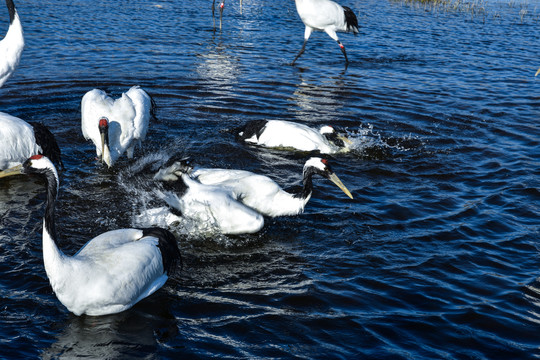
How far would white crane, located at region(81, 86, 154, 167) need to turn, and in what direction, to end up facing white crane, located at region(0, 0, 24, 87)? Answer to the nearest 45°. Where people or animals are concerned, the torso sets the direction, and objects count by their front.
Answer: approximately 135° to its right

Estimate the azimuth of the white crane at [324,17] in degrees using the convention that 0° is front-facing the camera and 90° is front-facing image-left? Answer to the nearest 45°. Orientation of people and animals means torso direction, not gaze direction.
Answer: approximately 90°

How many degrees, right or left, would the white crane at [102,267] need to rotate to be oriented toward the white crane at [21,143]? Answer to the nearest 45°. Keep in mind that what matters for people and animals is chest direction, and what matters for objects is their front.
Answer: approximately 90° to its right

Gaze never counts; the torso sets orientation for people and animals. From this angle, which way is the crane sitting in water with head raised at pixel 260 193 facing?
to the viewer's right

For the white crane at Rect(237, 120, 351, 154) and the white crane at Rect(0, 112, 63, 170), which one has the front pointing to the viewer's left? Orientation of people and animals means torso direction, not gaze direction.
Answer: the white crane at Rect(0, 112, 63, 170)

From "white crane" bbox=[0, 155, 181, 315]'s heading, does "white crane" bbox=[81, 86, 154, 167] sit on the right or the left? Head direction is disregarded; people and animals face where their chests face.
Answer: on its right

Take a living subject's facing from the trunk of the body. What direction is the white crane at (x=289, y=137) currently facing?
to the viewer's right

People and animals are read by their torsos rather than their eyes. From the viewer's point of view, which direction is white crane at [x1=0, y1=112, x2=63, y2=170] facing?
to the viewer's left

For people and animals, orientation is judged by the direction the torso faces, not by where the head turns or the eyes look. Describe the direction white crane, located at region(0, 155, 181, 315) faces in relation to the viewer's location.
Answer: facing to the left of the viewer

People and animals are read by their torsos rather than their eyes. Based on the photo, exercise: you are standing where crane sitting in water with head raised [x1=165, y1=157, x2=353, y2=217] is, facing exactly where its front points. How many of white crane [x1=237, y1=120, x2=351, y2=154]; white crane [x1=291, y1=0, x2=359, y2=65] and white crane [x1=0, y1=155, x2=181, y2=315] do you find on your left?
2

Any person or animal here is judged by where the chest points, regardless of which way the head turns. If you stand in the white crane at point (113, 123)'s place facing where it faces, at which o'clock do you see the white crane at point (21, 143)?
the white crane at point (21, 143) is roughly at 3 o'clock from the white crane at point (113, 123).

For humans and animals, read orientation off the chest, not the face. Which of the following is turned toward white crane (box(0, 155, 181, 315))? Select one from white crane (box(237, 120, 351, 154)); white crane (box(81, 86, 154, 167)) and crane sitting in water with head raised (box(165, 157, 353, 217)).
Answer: white crane (box(81, 86, 154, 167))
